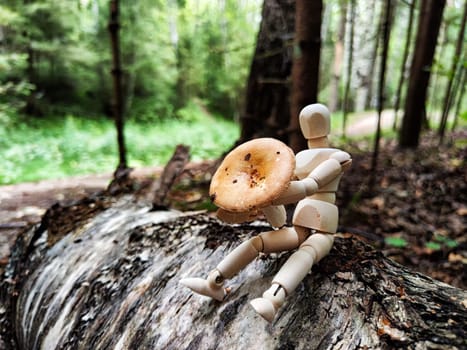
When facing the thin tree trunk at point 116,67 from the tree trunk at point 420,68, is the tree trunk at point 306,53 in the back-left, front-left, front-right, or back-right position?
front-left

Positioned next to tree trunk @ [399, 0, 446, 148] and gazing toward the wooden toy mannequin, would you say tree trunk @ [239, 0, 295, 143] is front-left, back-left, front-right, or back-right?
front-right

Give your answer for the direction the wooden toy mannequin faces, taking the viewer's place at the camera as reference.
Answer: facing the viewer and to the left of the viewer

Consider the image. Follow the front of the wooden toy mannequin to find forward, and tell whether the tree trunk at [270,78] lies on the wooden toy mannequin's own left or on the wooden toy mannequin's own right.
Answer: on the wooden toy mannequin's own right

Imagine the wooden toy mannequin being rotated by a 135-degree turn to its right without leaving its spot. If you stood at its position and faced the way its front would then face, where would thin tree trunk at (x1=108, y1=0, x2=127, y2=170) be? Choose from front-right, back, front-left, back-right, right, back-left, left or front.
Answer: front-left

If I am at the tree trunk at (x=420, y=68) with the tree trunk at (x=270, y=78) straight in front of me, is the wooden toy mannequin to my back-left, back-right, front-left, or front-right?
front-left

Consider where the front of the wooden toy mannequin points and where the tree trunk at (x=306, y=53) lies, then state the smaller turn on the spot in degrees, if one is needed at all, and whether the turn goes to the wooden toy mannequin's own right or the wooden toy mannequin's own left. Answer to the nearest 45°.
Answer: approximately 135° to the wooden toy mannequin's own right
